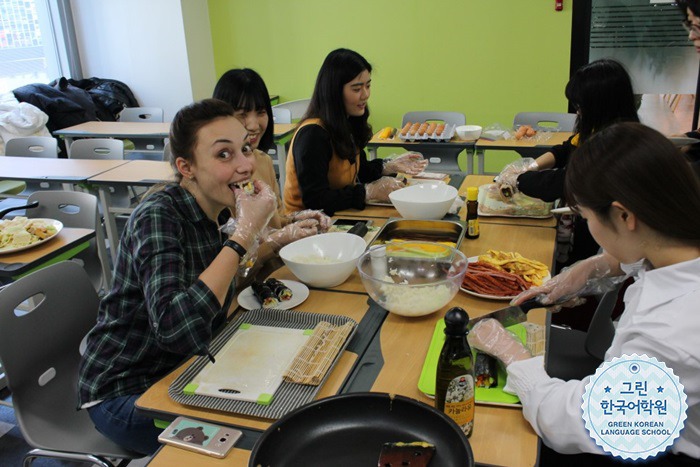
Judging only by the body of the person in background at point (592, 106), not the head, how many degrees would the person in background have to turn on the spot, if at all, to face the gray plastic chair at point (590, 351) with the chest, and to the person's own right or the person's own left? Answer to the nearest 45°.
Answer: approximately 90° to the person's own left

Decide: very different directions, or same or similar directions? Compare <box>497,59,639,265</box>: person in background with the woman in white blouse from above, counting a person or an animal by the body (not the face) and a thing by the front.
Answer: same or similar directions

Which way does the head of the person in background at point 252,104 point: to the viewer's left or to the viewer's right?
to the viewer's right

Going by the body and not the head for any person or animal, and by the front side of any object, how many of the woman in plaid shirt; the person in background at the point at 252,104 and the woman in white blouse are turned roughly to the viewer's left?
1

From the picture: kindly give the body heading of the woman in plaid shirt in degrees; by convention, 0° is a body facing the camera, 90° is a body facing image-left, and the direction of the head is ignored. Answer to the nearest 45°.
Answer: approximately 270°

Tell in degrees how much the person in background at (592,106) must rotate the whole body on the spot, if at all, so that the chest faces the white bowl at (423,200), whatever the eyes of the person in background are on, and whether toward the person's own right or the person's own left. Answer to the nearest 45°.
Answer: approximately 45° to the person's own left

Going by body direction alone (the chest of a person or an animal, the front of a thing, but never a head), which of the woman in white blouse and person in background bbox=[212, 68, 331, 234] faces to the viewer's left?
the woman in white blouse

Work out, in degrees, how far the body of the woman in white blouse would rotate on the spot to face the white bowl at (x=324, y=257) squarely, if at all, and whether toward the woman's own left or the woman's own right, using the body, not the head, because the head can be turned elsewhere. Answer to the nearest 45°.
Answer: approximately 45° to the woman's own right

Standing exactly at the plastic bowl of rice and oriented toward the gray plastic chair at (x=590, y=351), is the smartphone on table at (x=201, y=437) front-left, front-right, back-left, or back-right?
back-right

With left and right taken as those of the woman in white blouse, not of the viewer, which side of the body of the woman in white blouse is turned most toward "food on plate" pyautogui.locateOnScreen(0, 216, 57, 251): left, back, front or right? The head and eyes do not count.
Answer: front

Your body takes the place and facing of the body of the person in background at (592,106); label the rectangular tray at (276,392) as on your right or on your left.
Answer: on your left

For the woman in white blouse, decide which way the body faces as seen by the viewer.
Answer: to the viewer's left

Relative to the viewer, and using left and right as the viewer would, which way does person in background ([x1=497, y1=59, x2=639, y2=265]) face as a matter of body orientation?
facing to the left of the viewer

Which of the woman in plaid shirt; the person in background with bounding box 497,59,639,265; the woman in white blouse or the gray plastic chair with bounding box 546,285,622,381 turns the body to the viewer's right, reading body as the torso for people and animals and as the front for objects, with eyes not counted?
the woman in plaid shirt

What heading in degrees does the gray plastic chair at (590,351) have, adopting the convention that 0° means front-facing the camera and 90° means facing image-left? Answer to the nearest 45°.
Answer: approximately 90°

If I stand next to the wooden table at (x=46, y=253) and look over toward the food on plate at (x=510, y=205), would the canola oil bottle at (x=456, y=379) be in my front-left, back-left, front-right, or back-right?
front-right

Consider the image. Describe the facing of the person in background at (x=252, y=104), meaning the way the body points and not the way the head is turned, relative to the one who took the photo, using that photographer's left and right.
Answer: facing the viewer and to the right of the viewer
